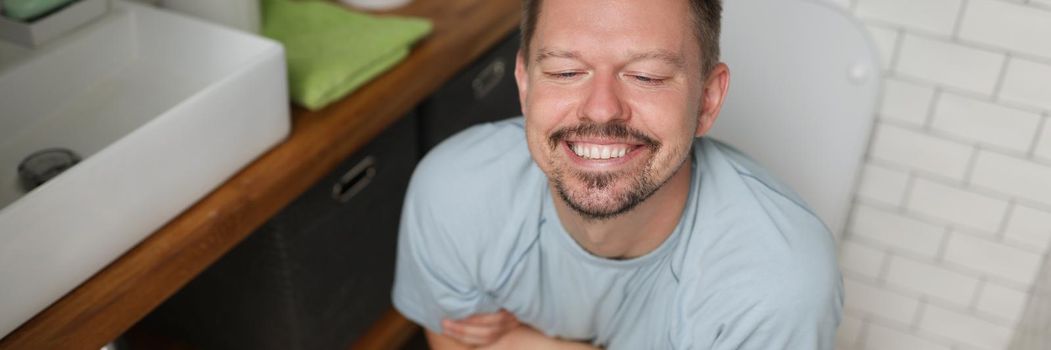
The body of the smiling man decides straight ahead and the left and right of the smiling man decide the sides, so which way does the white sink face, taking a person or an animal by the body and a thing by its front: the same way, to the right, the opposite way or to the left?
to the left

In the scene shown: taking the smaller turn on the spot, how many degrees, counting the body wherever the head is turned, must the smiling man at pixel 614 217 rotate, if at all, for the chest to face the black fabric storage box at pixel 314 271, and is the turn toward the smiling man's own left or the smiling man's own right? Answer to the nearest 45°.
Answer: approximately 135° to the smiling man's own right

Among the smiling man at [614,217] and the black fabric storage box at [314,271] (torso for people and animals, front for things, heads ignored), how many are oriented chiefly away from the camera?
0

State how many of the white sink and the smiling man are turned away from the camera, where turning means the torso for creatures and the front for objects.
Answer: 0

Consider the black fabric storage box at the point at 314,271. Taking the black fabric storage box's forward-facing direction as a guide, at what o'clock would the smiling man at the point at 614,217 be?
The smiling man is roughly at 12 o'clock from the black fabric storage box.

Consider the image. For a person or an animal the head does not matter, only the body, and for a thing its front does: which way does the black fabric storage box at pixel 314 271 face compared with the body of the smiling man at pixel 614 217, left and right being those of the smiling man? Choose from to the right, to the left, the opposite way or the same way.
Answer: to the left

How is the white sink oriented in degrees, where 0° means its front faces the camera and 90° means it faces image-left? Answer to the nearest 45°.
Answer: approximately 315°

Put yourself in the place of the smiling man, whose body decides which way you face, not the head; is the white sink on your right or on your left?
on your right
